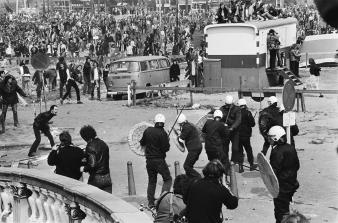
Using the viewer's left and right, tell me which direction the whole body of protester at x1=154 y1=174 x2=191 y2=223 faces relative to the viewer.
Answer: facing away from the viewer and to the right of the viewer

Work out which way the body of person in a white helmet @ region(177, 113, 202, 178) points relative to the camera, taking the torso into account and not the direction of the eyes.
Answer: to the viewer's left

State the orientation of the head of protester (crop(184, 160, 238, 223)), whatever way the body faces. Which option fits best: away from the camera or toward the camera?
away from the camera

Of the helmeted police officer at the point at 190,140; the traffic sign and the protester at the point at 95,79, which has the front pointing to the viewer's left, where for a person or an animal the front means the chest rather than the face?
the helmeted police officer at the point at 190,140

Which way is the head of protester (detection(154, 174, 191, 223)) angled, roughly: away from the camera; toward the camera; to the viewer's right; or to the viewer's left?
away from the camera

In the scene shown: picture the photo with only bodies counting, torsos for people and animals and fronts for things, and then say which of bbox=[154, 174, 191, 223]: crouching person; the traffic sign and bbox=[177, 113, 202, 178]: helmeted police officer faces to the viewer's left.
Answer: bbox=[177, 113, 202, 178]: helmeted police officer
